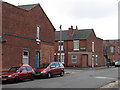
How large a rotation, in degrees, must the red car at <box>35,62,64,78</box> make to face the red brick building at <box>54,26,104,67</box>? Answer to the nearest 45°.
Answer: approximately 135° to its right

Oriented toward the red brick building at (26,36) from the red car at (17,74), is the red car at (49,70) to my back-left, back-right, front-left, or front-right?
front-right

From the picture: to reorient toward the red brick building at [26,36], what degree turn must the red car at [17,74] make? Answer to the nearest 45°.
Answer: approximately 135° to its right

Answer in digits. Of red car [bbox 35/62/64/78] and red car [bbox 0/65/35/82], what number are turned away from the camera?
0

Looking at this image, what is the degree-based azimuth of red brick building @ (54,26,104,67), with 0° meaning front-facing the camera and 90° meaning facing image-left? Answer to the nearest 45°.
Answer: approximately 45°

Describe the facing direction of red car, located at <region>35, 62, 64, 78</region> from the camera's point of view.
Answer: facing the viewer and to the left of the viewer

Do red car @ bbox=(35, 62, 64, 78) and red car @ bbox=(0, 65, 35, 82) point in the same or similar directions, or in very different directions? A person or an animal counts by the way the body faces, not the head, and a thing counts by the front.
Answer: same or similar directions

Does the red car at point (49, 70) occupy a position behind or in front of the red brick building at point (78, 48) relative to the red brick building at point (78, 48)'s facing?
in front

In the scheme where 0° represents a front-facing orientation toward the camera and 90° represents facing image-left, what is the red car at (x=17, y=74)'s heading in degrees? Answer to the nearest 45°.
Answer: approximately 45°
